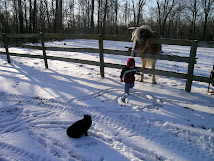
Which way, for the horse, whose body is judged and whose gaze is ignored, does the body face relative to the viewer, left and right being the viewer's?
facing the viewer and to the left of the viewer

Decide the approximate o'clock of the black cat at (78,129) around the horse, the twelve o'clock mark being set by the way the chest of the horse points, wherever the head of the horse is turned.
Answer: The black cat is roughly at 11 o'clock from the horse.
